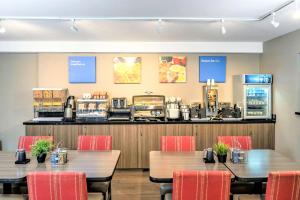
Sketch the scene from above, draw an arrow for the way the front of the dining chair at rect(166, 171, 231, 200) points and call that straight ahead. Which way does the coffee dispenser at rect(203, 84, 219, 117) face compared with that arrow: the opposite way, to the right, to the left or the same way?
the opposite way

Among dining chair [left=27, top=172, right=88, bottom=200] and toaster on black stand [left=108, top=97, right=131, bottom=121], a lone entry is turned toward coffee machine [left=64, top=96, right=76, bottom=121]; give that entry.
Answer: the dining chair

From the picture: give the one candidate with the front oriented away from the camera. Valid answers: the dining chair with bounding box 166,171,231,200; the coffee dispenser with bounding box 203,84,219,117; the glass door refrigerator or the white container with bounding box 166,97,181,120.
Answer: the dining chair

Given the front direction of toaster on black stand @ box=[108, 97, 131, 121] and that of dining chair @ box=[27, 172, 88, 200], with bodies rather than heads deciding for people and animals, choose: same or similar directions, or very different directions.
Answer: very different directions

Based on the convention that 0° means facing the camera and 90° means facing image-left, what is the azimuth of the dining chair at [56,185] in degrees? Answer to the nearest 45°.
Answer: approximately 180°

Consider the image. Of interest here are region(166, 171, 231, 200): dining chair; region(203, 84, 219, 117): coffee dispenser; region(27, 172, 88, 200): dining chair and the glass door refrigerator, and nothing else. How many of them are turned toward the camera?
2

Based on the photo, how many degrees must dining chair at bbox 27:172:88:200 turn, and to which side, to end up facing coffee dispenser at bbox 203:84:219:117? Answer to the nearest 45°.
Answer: approximately 45° to its right

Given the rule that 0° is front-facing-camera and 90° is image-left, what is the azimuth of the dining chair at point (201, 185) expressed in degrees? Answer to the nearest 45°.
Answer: approximately 180°

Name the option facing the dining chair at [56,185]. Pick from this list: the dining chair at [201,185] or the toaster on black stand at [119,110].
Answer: the toaster on black stand

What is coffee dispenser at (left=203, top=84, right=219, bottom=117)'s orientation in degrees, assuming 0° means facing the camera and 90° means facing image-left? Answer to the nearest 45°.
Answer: approximately 0°
